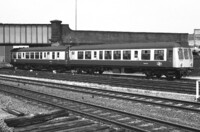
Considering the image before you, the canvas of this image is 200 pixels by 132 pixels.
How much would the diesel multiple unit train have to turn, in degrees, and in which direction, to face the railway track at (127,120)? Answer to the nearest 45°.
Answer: approximately 45° to its right

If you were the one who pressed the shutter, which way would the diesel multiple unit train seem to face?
facing the viewer and to the right of the viewer
